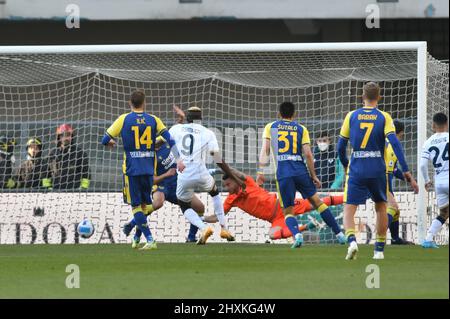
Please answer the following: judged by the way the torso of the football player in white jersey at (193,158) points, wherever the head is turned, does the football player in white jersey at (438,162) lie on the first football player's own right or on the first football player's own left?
on the first football player's own right

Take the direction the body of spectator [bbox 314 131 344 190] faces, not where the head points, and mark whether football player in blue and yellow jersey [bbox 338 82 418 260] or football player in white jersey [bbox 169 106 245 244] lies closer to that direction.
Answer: the football player in blue and yellow jersey

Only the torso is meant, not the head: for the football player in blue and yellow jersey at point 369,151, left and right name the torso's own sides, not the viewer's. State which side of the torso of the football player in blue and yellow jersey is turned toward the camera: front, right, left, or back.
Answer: back

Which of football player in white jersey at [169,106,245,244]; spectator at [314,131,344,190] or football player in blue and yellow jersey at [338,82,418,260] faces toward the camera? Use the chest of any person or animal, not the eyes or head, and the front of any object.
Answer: the spectator

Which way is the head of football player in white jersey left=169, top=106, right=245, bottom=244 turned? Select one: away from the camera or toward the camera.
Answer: away from the camera

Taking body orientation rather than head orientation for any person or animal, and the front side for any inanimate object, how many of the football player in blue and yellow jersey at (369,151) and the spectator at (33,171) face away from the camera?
1

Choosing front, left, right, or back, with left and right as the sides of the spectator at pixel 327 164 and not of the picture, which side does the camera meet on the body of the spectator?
front

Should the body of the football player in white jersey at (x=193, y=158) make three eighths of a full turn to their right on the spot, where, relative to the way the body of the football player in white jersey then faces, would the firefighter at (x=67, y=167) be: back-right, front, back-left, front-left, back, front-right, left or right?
back

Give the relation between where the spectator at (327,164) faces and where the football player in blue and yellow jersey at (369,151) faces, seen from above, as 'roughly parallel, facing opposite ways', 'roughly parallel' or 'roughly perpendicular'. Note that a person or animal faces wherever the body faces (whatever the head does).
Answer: roughly parallel, facing opposite ways

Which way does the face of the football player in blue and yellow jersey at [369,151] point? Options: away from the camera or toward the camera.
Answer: away from the camera

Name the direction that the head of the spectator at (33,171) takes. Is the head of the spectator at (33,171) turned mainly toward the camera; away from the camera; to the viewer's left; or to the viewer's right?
toward the camera

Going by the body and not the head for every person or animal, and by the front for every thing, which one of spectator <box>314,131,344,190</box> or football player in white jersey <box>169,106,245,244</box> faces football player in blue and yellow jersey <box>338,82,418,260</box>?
the spectator

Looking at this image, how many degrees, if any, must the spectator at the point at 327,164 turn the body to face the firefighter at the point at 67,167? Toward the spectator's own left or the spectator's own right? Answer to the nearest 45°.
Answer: approximately 90° to the spectator's own right

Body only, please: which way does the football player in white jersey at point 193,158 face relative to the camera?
away from the camera

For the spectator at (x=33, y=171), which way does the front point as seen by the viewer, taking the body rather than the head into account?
toward the camera
